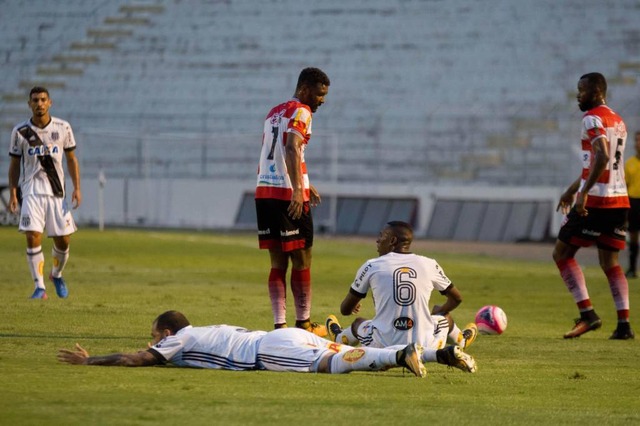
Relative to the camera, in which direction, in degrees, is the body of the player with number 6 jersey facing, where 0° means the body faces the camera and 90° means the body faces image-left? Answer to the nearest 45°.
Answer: approximately 180°

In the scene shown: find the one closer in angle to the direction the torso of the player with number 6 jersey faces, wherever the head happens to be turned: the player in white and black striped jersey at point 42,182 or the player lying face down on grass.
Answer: the player in white and black striped jersey

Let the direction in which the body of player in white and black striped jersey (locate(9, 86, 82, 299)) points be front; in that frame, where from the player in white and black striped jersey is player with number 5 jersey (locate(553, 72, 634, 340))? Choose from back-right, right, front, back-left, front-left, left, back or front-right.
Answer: front-left

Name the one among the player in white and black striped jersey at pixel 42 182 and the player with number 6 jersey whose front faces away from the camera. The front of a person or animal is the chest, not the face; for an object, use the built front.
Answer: the player with number 6 jersey

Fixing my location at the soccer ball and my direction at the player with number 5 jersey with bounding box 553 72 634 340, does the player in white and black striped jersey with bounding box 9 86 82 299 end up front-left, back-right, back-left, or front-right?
back-left

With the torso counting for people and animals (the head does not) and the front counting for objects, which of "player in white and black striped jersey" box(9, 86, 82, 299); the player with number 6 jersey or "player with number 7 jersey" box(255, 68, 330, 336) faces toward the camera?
the player in white and black striped jersey

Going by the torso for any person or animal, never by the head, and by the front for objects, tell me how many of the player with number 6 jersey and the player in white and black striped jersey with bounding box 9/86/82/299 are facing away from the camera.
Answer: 1

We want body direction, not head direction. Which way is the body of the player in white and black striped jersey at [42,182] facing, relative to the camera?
toward the camera

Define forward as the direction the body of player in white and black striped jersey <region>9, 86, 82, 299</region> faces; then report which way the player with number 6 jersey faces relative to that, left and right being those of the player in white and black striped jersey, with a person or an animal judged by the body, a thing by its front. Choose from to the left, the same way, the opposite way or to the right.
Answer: the opposite way

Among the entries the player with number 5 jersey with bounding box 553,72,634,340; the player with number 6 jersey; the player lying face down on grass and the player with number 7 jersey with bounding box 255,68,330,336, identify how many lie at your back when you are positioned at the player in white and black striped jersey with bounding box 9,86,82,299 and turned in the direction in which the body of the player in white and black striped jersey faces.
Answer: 0

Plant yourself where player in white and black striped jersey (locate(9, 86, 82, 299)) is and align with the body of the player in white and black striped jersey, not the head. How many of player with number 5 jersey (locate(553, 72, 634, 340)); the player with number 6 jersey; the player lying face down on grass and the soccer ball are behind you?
0

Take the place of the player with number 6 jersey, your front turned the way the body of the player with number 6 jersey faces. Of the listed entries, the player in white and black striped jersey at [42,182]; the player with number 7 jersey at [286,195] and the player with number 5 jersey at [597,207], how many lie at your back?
0

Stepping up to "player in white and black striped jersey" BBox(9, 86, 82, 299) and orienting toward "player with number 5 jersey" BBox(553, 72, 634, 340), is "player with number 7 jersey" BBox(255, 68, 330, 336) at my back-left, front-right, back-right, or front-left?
front-right

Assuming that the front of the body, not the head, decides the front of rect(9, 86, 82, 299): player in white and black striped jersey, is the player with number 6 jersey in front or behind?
in front

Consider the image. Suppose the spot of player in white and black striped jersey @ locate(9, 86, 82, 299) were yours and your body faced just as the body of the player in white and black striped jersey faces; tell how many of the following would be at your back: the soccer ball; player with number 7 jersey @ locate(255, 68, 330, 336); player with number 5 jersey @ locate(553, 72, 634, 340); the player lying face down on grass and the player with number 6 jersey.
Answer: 0

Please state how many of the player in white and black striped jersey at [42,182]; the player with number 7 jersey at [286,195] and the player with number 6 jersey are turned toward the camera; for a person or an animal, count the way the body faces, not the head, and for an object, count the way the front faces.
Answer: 1

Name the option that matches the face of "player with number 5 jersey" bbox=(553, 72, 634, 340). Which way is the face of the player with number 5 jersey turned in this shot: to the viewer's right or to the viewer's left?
to the viewer's left

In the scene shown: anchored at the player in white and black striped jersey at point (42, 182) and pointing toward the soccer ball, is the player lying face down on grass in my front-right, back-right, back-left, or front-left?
front-right

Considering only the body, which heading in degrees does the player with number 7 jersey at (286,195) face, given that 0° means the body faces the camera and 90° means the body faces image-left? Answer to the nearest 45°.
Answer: approximately 225°
